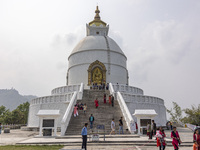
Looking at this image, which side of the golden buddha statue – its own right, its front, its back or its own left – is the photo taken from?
front

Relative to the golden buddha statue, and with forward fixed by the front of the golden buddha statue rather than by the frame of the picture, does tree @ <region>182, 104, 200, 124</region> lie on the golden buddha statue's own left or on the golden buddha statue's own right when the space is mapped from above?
on the golden buddha statue's own left
